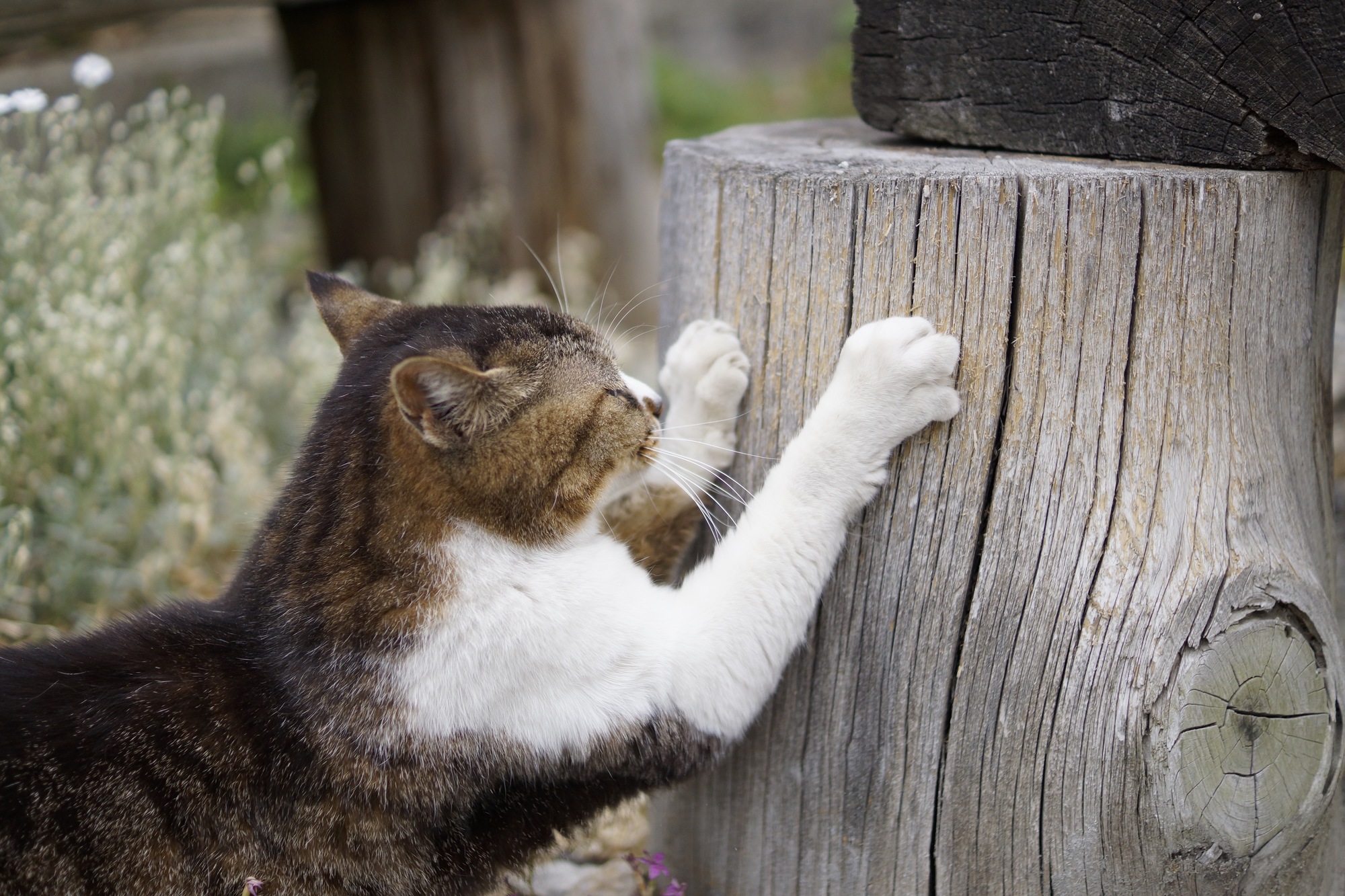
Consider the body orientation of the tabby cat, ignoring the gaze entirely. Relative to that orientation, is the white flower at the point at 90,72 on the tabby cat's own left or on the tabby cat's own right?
on the tabby cat's own left

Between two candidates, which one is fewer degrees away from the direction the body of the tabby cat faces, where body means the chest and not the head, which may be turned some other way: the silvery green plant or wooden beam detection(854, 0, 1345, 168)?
the wooden beam

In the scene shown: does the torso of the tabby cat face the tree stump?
yes

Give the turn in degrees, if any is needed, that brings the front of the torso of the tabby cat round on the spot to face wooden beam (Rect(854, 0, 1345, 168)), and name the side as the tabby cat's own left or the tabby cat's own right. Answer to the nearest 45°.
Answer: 0° — it already faces it

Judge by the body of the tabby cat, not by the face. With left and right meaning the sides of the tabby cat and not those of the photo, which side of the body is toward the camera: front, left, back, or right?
right

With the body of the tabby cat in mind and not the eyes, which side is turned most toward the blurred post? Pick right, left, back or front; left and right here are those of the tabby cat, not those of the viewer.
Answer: left

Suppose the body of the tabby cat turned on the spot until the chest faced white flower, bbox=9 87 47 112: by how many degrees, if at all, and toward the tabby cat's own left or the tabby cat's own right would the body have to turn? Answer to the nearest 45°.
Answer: approximately 135° to the tabby cat's own left

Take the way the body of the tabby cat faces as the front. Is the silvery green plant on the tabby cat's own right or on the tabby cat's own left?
on the tabby cat's own left
